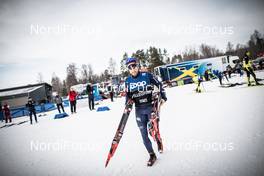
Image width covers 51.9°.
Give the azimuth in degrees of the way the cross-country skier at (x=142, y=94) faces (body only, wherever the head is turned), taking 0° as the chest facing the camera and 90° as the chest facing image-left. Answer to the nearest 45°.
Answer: approximately 0°
